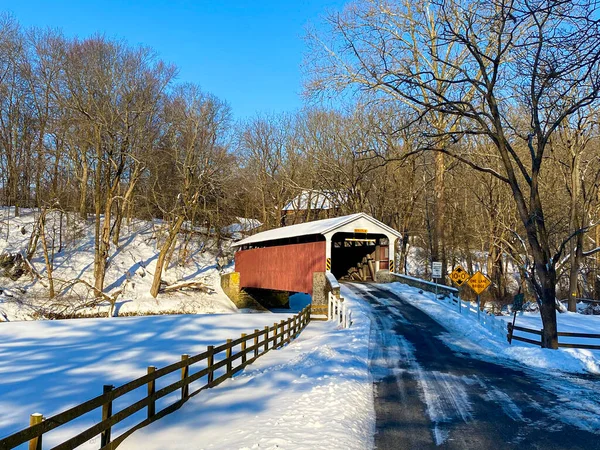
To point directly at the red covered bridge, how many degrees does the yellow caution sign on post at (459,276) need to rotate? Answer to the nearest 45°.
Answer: approximately 135° to its right

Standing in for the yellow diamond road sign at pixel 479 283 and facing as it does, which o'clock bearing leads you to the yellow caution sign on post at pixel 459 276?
The yellow caution sign on post is roughly at 5 o'clock from the yellow diamond road sign.

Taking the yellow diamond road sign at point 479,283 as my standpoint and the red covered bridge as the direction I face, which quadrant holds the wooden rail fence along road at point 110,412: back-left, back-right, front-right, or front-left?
back-left

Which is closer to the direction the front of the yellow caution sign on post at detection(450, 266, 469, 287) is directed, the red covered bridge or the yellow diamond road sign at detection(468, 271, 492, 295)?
the yellow diamond road sign

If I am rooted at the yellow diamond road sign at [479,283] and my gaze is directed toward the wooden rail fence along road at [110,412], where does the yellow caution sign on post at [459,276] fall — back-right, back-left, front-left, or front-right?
back-right

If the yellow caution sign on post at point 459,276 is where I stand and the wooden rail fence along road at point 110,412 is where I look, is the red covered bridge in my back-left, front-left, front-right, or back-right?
back-right

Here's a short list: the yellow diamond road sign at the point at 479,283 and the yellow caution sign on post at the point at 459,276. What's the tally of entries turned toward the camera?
2

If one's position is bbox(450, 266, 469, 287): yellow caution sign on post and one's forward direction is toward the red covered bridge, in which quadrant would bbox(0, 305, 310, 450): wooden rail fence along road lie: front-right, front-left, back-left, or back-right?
back-left

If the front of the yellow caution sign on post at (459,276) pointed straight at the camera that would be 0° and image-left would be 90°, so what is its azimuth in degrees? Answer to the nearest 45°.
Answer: approximately 0°

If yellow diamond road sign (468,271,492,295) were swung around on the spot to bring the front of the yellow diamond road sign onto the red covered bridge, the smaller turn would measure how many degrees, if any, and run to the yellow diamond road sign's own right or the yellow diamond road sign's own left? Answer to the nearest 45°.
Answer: approximately 135° to the yellow diamond road sign's own right

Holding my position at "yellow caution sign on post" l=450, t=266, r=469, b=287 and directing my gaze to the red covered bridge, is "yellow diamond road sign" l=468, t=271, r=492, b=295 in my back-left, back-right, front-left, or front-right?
back-left

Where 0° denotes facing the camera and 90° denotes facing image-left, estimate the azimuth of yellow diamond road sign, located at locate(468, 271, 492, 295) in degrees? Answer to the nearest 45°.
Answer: approximately 0°
